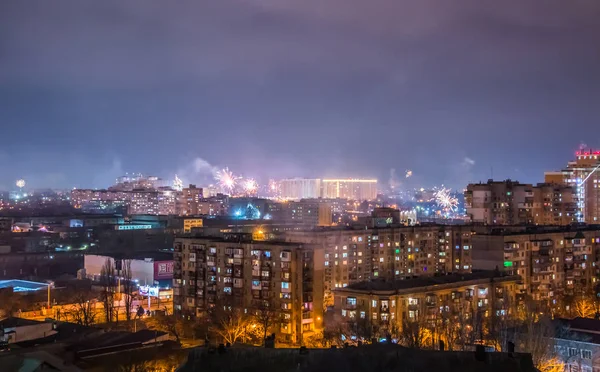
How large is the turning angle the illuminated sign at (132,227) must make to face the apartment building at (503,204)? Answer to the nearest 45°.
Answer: approximately 45° to its left

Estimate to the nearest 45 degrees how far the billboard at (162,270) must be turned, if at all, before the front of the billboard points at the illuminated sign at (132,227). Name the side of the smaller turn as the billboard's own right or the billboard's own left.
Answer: approximately 180°

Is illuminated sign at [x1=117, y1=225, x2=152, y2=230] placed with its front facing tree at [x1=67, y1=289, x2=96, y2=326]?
yes

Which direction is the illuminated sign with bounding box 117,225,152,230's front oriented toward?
toward the camera

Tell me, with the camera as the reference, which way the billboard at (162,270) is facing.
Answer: facing the viewer

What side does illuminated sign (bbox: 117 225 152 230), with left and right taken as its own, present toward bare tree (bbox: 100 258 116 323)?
front

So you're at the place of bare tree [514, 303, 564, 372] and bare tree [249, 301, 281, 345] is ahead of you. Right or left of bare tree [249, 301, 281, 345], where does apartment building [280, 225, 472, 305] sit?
right

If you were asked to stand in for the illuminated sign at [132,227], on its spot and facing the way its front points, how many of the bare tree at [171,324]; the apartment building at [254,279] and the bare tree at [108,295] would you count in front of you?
3

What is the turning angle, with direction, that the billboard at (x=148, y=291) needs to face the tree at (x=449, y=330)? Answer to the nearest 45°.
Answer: approximately 45° to its left

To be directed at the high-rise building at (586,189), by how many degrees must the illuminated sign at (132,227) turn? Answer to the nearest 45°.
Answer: approximately 90° to its left

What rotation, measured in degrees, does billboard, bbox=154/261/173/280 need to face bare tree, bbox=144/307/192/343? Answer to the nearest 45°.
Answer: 0° — it already faces it

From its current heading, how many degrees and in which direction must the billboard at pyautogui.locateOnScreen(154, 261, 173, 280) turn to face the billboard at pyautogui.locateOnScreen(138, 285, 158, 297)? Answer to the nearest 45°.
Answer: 0° — it already faces it

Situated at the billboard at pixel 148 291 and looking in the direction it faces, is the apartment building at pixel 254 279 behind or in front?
in front

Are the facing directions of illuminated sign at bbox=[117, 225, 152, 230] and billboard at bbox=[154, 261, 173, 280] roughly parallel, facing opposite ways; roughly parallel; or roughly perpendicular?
roughly parallel

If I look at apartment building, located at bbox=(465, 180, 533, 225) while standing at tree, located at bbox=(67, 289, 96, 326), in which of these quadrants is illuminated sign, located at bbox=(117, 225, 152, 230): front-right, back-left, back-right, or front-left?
front-left

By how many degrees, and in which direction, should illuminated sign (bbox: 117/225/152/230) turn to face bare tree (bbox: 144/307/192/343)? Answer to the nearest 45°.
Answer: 0° — it already faces it

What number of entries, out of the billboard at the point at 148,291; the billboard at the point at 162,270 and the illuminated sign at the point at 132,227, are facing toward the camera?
3

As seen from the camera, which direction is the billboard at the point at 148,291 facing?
toward the camera
